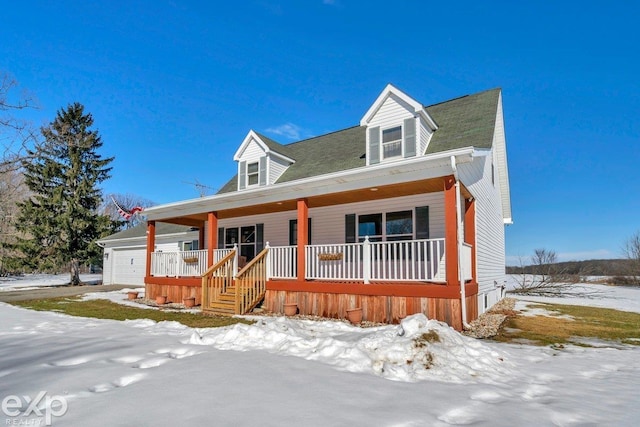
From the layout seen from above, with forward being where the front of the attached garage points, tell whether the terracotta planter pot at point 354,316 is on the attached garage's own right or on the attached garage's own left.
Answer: on the attached garage's own left

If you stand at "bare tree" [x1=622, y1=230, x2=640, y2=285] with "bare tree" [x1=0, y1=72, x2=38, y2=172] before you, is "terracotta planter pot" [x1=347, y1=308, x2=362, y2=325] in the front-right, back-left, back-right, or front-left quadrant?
front-left

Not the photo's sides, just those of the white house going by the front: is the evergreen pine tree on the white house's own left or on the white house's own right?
on the white house's own right

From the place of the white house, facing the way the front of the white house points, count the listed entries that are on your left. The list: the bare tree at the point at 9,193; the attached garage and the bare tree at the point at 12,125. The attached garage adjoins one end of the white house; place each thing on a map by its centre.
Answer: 0

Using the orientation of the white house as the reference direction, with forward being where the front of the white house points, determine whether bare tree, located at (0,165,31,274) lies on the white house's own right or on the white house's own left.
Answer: on the white house's own right

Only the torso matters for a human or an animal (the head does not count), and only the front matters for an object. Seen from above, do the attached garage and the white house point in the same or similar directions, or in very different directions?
same or similar directions

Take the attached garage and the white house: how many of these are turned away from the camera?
0

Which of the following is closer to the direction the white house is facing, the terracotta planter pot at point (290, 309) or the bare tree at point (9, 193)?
the terracotta planter pot

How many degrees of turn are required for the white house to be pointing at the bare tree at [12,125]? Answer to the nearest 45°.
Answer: approximately 45° to its right

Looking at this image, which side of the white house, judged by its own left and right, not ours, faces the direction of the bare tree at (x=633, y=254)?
back

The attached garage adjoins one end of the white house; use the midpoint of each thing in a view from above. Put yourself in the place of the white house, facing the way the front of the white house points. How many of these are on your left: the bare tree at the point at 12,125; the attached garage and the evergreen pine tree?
0

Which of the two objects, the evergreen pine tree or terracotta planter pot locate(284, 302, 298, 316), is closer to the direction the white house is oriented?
the terracotta planter pot

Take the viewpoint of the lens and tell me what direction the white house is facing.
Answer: facing the viewer and to the left of the viewer
